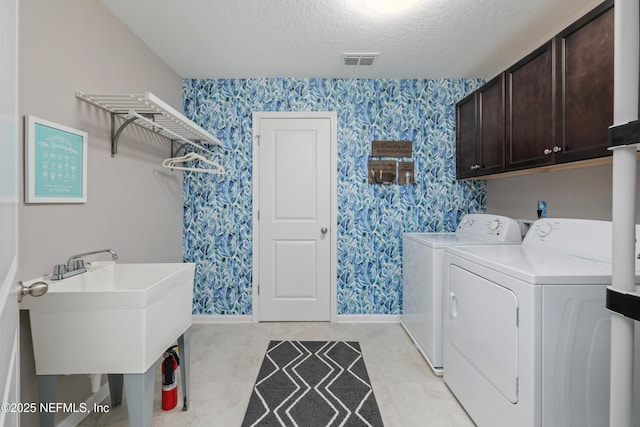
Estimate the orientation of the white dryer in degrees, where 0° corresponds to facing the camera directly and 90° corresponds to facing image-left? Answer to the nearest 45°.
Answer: approximately 45°

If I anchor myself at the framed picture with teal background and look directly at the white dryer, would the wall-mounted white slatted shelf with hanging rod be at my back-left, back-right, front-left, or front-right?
front-left

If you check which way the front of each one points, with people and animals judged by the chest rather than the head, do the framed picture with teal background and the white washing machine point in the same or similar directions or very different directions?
very different directions

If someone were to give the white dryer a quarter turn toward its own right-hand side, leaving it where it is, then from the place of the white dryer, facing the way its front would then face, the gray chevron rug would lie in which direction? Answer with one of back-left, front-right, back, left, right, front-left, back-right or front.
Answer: front-left

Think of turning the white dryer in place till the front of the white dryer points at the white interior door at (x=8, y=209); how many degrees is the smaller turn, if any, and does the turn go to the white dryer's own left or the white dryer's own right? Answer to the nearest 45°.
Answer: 0° — it already faces it

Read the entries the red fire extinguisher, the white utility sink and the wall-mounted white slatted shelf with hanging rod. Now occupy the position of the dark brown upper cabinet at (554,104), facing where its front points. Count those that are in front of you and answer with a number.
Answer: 3

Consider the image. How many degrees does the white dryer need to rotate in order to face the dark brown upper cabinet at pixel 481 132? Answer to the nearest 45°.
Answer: approximately 135° to its right

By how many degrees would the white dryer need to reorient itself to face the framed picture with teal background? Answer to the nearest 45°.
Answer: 0° — it already faces it

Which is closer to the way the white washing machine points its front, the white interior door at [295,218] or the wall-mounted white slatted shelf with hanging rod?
the wall-mounted white slatted shelf with hanging rod

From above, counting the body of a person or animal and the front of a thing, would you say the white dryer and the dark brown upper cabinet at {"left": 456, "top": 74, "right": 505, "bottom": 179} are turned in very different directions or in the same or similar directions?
same or similar directions

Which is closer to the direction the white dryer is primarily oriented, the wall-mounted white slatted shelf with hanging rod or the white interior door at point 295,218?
the wall-mounted white slatted shelf with hanging rod

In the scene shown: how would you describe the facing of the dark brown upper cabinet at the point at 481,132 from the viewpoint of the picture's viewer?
facing the viewer and to the left of the viewer

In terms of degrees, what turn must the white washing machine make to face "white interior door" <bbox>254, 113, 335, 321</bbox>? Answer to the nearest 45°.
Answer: approximately 45° to its right

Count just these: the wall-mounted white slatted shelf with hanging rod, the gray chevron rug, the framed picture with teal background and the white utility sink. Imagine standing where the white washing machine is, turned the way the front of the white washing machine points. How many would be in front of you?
4

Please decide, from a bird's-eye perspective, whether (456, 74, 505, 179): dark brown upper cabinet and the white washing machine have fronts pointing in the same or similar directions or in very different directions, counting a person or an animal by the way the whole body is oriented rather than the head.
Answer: same or similar directions

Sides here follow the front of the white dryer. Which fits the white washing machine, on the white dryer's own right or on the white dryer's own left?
on the white dryer's own right

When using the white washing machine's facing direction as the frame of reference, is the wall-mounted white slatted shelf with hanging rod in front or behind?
in front

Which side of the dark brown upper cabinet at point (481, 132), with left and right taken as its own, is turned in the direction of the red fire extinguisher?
front

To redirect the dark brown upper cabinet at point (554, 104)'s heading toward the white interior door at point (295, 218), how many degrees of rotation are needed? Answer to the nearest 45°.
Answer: approximately 45° to its right
